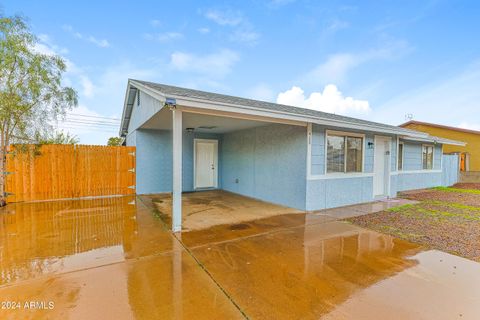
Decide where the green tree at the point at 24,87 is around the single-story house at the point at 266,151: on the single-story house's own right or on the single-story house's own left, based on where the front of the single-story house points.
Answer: on the single-story house's own right

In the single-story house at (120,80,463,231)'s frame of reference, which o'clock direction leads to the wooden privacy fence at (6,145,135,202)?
The wooden privacy fence is roughly at 4 o'clock from the single-story house.

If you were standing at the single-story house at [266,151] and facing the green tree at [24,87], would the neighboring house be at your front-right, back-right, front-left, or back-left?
back-right

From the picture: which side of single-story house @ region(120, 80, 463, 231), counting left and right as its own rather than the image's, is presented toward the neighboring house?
left

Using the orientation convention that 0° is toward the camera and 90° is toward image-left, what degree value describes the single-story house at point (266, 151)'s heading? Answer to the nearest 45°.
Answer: approximately 315°

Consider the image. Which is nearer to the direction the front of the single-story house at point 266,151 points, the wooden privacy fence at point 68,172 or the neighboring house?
the neighboring house
